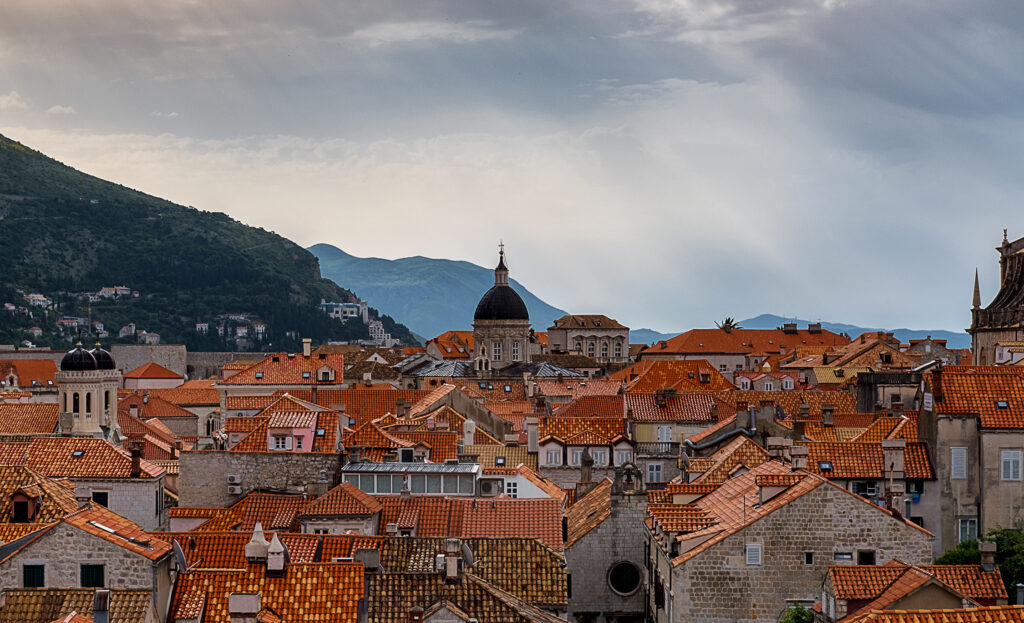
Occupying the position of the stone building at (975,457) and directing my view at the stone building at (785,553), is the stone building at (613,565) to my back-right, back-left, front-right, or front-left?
front-right

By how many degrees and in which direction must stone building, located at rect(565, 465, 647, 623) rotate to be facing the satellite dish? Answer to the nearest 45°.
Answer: approximately 45° to its right

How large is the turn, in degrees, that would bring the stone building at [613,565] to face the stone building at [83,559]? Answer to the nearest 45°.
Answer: approximately 45° to its right

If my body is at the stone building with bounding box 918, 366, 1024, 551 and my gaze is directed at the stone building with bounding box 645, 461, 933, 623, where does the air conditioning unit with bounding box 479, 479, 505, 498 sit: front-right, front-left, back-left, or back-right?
front-right

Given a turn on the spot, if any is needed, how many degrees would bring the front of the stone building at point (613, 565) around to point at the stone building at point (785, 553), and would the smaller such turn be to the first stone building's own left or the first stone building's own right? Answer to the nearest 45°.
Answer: approximately 45° to the first stone building's own left

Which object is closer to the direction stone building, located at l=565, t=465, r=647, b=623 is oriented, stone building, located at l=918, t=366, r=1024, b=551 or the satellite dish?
the satellite dish

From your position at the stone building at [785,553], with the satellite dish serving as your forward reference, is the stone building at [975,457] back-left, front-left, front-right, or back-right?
back-right

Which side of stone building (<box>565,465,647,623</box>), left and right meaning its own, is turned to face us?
front

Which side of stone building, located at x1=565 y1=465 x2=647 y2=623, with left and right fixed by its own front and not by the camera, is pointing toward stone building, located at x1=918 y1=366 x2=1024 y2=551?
left
